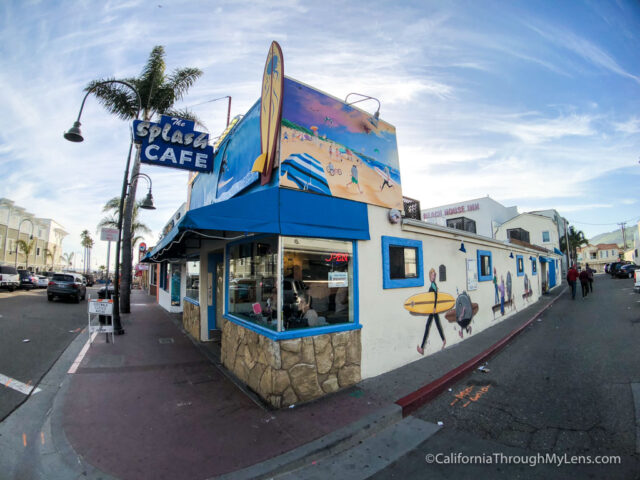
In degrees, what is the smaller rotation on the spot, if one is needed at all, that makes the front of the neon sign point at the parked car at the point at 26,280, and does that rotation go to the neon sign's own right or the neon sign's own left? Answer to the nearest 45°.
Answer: approximately 135° to the neon sign's own right

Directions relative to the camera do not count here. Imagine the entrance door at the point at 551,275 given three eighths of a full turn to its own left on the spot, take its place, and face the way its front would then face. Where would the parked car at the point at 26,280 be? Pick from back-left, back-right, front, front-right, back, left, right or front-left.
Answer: back-left

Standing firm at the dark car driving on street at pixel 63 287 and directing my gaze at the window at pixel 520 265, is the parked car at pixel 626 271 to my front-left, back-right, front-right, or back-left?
front-left

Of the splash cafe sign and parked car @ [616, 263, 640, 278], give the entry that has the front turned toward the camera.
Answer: the splash cafe sign

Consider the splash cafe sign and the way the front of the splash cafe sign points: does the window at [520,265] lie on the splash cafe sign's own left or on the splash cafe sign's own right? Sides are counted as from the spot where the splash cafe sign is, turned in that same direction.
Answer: on the splash cafe sign's own left

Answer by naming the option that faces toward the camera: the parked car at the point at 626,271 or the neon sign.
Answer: the neon sign

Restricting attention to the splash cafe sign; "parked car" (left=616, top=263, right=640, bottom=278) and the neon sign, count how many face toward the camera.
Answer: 2

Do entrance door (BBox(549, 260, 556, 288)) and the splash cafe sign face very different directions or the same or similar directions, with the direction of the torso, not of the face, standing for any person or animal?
same or similar directions

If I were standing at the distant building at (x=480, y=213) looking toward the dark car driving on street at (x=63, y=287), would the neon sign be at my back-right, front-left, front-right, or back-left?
front-left

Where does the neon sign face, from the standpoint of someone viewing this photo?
facing the viewer

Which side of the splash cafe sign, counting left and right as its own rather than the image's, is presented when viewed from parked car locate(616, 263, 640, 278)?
left
